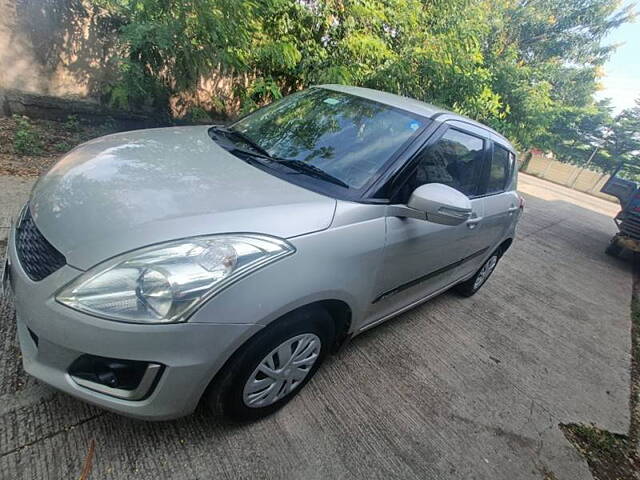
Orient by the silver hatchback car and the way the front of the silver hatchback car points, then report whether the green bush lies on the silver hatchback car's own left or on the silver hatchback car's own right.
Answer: on the silver hatchback car's own right

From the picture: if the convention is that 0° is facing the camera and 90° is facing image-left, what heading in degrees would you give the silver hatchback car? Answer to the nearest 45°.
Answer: approximately 45°
